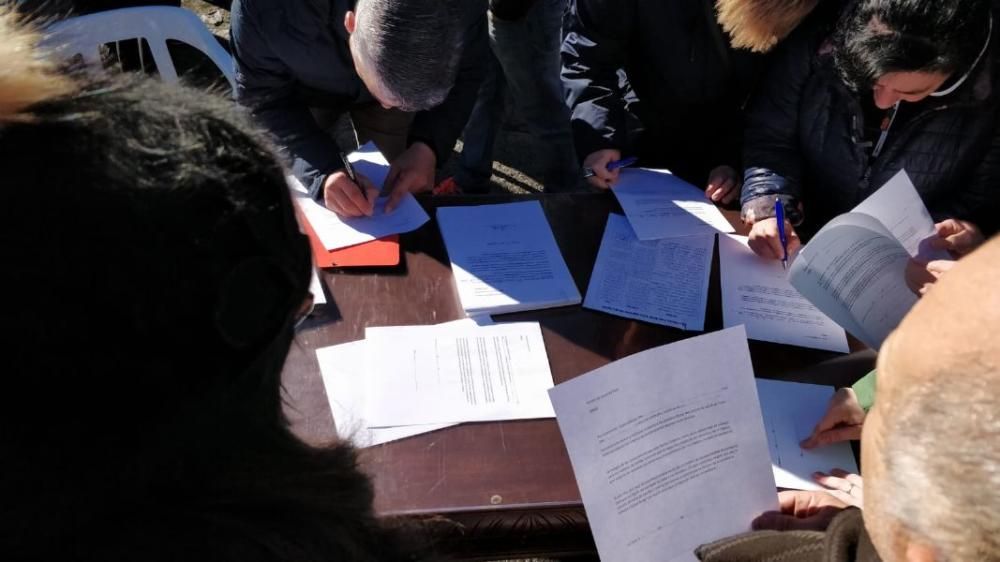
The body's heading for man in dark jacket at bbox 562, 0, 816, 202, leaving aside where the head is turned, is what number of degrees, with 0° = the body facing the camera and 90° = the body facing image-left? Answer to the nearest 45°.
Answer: approximately 0°

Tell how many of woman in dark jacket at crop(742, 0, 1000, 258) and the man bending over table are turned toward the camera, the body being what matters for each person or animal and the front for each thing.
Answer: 2

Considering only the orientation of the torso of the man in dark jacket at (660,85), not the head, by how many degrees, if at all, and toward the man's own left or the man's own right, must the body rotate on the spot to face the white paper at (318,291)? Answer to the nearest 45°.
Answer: approximately 45° to the man's own right

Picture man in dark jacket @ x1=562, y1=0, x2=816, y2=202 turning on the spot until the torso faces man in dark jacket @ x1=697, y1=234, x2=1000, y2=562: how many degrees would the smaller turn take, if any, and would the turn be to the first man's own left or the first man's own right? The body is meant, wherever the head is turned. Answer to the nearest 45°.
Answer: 0° — they already face them

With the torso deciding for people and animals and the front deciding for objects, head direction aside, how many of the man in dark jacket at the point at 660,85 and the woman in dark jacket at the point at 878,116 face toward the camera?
2

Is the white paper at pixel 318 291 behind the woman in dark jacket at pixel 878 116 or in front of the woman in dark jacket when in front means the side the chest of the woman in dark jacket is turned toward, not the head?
in front

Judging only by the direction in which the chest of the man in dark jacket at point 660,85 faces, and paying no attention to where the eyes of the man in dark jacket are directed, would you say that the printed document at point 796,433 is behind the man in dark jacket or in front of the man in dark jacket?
in front

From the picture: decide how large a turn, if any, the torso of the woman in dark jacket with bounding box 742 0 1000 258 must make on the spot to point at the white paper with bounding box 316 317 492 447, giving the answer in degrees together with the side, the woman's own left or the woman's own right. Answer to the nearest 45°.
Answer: approximately 45° to the woman's own right

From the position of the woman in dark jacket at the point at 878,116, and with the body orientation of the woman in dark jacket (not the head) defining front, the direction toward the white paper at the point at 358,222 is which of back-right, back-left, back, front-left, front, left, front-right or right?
front-right

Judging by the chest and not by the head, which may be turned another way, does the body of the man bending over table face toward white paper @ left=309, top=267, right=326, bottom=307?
yes
